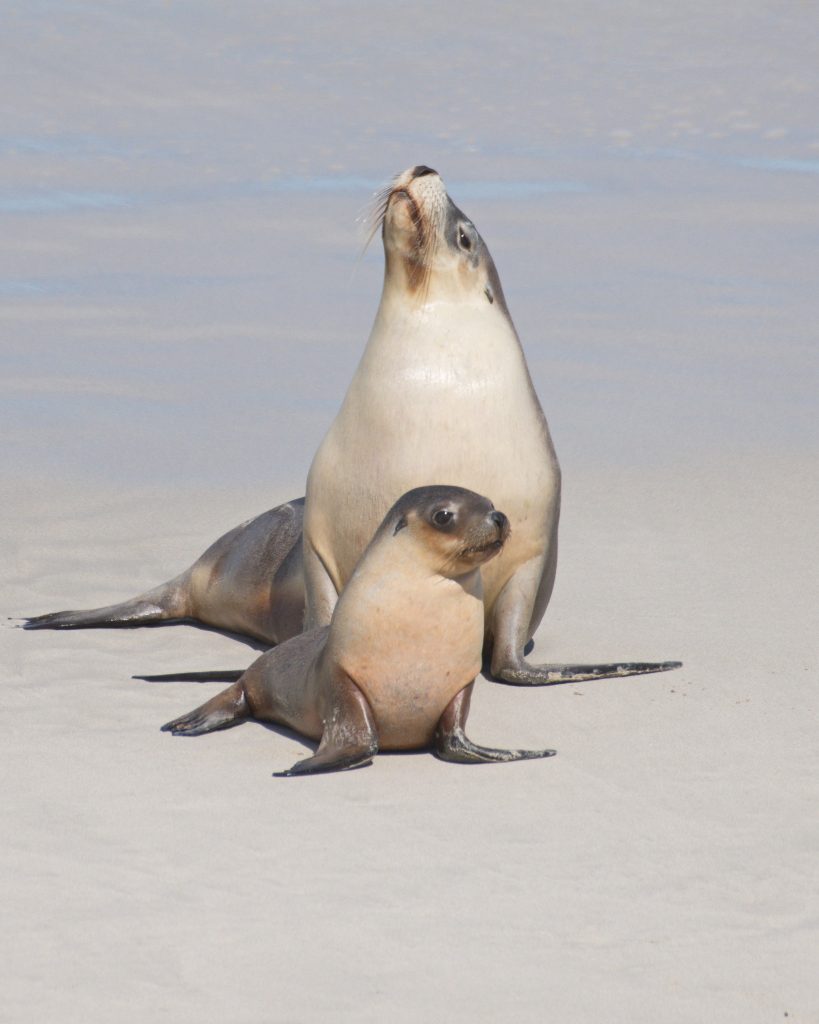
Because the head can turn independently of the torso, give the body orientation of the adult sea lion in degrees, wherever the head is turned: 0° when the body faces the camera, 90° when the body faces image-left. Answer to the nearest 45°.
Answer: approximately 315°

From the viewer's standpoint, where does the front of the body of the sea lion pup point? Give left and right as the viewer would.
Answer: facing the viewer and to the right of the viewer

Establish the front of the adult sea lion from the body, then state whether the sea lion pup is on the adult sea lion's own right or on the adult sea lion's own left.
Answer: on the adult sea lion's own right

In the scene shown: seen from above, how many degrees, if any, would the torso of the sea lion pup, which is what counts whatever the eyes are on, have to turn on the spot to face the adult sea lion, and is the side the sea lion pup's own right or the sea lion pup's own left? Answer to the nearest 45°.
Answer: approximately 135° to the sea lion pup's own left

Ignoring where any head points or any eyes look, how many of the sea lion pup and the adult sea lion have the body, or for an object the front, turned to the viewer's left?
0
